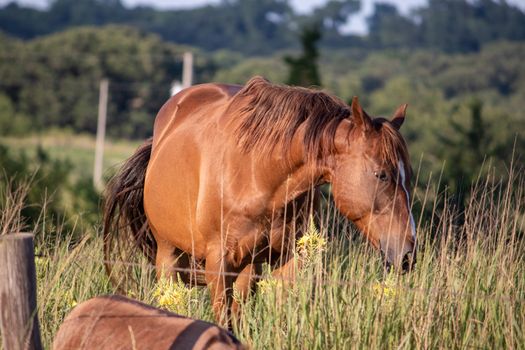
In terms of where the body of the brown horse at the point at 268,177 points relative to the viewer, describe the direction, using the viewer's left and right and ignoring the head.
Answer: facing the viewer and to the right of the viewer

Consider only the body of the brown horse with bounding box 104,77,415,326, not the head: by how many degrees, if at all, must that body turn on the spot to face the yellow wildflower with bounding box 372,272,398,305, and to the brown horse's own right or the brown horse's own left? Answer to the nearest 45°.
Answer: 0° — it already faces it

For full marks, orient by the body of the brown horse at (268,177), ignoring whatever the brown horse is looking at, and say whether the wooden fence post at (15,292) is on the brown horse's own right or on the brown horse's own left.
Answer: on the brown horse's own right

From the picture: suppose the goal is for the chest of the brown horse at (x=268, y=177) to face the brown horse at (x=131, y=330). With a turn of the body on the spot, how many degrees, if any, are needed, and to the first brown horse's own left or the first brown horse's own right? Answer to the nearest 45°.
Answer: approximately 45° to the first brown horse's own right
